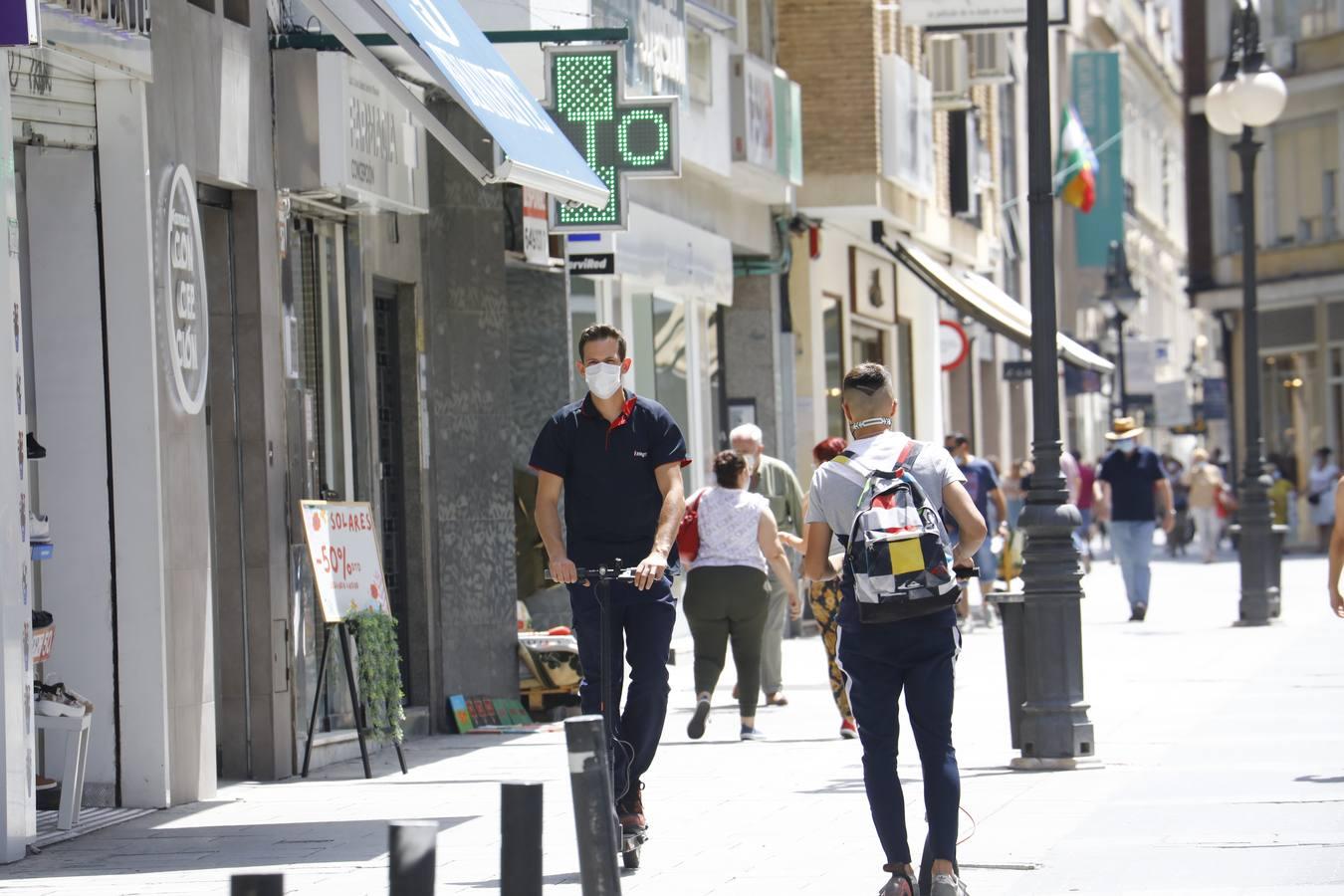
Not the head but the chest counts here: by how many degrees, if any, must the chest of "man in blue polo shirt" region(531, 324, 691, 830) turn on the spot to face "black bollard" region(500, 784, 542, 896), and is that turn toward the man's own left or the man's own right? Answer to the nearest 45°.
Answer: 0° — they already face it

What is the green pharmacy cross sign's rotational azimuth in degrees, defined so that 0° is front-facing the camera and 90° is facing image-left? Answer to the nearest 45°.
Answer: approximately 0°

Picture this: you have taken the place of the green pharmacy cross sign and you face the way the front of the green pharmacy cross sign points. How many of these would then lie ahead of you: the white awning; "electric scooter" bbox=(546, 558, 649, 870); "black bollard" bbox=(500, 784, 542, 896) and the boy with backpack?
3

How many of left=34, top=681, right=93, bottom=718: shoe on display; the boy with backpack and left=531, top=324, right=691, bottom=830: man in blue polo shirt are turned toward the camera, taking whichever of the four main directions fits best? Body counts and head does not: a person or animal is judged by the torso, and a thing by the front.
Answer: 1

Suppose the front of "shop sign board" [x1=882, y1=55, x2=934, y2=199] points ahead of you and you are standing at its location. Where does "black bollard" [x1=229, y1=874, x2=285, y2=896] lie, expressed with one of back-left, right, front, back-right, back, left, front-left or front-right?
front-right

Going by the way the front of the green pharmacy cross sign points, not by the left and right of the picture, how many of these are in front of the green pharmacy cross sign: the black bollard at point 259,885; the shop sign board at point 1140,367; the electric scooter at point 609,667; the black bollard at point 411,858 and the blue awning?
4

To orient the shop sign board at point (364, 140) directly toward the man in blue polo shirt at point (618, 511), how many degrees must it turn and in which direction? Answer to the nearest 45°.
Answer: approximately 45° to its right

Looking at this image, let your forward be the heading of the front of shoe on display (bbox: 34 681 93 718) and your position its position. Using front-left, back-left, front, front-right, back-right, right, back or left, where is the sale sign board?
front-left

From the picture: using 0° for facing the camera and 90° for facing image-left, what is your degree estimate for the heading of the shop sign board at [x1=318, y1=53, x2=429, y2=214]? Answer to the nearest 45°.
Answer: approximately 315°
